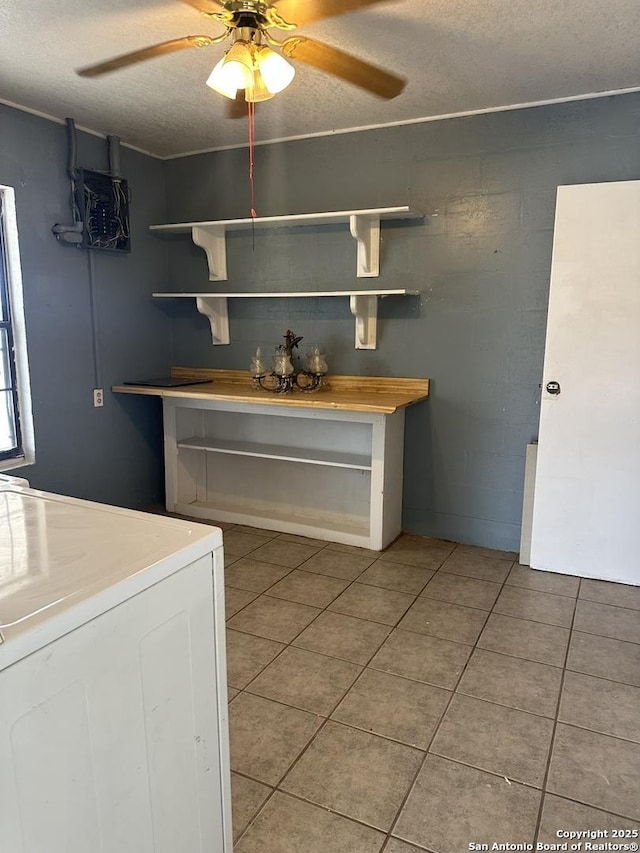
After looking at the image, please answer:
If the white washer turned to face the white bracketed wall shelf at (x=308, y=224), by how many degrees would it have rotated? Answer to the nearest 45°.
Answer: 0° — it already faces it

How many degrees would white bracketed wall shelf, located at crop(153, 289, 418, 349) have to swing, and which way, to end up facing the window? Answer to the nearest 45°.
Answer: approximately 45° to its right

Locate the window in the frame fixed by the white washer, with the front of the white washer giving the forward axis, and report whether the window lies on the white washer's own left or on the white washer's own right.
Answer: on the white washer's own left

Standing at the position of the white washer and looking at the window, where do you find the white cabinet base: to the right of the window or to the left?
right

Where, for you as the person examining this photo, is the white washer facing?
facing away from the viewer and to the right of the viewer

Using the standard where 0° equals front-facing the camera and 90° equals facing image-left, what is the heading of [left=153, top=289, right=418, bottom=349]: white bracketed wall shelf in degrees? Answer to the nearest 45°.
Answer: approximately 45°

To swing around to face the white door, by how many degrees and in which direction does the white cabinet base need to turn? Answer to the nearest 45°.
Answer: approximately 90° to its left

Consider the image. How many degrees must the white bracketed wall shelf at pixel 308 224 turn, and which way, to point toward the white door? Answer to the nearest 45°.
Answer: approximately 90° to its left
